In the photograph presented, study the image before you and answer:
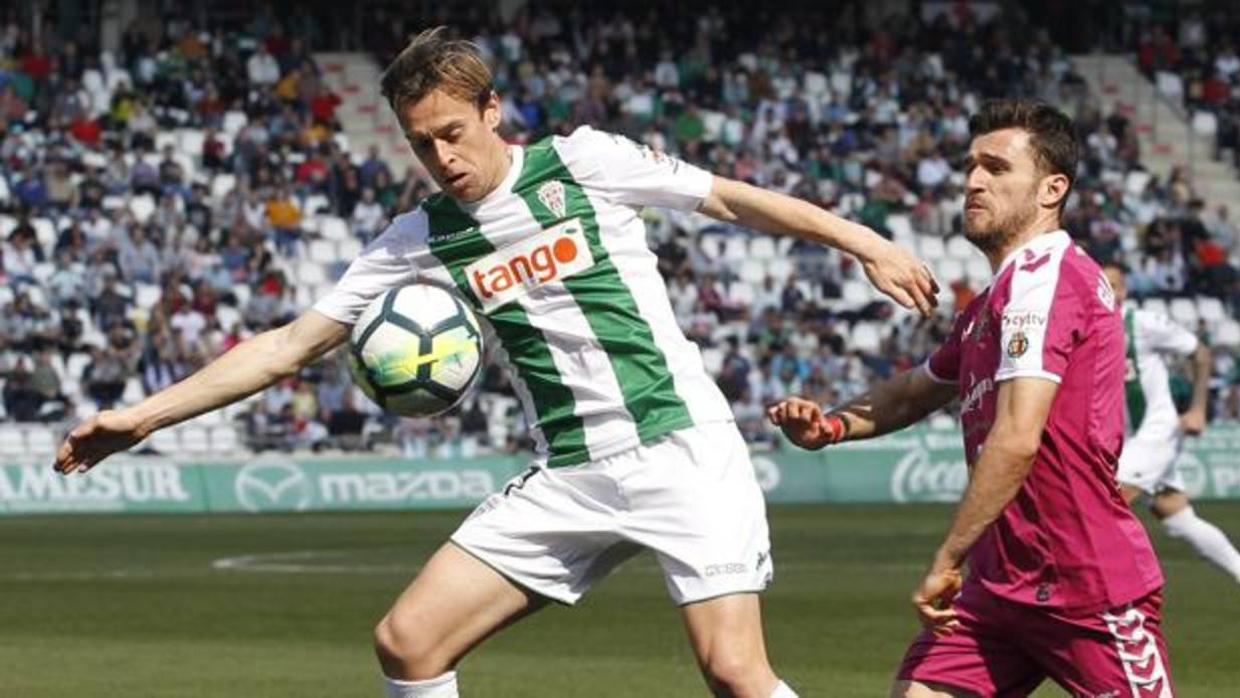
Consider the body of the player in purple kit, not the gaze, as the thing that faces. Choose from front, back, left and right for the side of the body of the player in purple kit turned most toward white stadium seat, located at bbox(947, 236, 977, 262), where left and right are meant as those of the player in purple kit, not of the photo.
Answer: right

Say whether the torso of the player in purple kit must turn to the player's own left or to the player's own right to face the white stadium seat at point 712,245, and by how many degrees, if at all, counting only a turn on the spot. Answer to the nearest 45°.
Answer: approximately 90° to the player's own right

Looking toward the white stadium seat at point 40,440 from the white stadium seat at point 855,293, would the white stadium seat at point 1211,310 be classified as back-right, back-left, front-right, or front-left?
back-left

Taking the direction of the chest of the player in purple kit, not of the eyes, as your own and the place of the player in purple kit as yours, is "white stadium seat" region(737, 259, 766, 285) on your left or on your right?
on your right

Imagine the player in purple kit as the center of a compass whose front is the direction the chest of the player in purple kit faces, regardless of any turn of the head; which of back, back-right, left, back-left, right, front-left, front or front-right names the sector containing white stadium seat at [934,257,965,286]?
right

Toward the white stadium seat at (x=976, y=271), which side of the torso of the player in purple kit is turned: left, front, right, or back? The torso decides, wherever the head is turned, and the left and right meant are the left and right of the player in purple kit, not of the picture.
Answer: right

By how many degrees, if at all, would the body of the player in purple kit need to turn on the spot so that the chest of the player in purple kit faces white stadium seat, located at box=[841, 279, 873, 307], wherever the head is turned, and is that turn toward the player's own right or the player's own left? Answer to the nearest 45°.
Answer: approximately 90° to the player's own right

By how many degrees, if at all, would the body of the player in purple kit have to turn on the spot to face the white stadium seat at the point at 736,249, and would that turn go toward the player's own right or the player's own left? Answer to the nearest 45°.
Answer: approximately 90° to the player's own right

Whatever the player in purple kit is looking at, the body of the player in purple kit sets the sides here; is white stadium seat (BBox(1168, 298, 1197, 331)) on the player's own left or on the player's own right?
on the player's own right

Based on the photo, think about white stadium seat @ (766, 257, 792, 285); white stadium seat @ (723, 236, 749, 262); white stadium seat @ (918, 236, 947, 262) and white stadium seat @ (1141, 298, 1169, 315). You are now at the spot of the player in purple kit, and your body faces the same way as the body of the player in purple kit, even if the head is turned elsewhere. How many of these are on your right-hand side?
4

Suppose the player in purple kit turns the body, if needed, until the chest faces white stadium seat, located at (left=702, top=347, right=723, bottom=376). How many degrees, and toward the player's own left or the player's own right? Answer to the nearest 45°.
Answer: approximately 90° to the player's own right

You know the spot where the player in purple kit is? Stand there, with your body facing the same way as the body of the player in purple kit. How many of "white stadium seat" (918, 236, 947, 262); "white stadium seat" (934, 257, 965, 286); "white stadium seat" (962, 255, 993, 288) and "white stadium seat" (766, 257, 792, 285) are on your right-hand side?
4

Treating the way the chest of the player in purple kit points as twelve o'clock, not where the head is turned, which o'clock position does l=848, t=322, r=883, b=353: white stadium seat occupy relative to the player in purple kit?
The white stadium seat is roughly at 3 o'clock from the player in purple kit.

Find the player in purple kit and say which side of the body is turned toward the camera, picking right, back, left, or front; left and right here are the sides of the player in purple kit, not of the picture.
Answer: left

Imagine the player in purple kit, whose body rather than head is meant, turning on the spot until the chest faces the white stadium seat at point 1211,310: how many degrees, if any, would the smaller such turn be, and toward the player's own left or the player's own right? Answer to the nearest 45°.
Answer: approximately 90° to the player's own right
